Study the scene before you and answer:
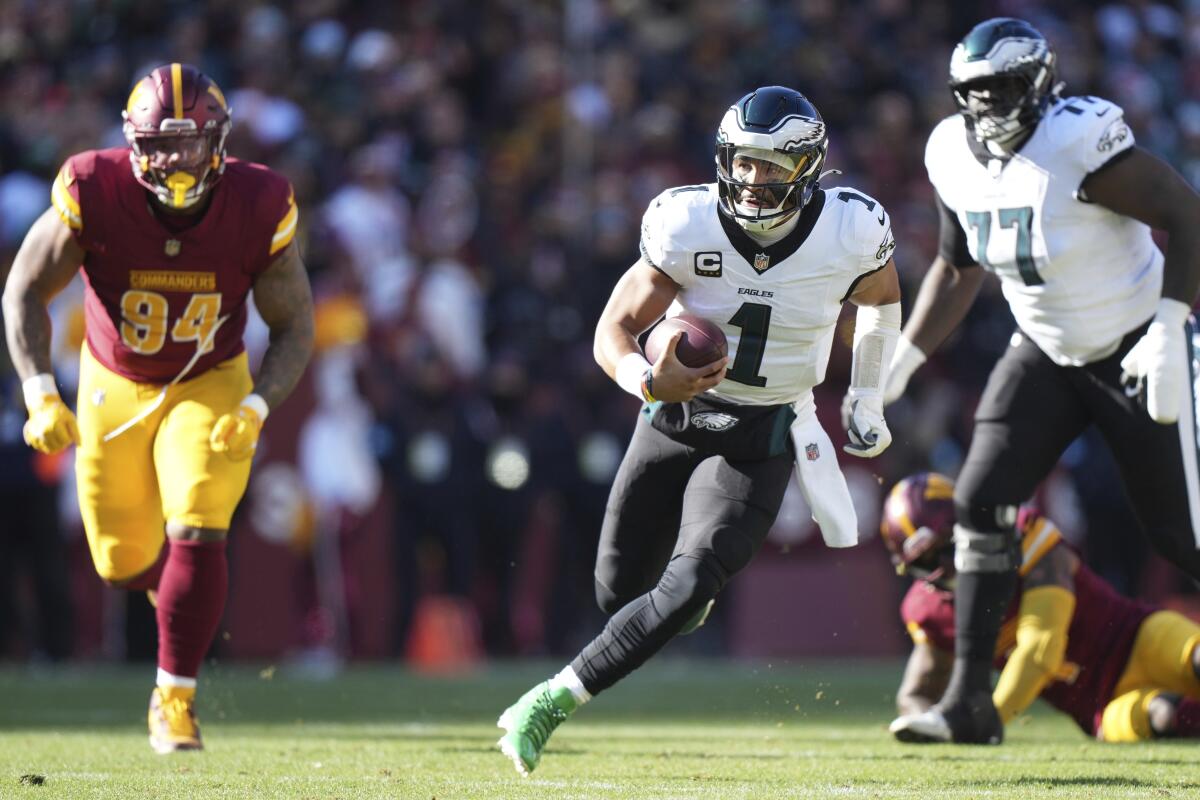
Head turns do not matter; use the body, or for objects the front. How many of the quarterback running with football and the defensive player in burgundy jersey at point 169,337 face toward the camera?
2

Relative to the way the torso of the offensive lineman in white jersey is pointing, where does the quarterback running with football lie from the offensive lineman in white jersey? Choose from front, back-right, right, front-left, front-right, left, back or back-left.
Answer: front

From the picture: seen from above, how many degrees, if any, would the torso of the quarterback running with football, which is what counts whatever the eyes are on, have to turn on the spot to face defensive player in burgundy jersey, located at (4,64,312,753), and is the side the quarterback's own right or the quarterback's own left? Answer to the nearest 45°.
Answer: approximately 90° to the quarterback's own right

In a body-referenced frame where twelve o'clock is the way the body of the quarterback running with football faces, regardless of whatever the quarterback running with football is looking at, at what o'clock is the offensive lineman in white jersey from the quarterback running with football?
The offensive lineman in white jersey is roughly at 8 o'clock from the quarterback running with football.

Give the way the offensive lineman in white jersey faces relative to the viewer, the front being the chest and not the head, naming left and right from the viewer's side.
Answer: facing the viewer and to the left of the viewer

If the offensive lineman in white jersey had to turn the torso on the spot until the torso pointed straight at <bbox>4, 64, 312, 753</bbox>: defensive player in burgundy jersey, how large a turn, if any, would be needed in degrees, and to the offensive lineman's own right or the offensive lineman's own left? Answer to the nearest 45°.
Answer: approximately 45° to the offensive lineman's own right

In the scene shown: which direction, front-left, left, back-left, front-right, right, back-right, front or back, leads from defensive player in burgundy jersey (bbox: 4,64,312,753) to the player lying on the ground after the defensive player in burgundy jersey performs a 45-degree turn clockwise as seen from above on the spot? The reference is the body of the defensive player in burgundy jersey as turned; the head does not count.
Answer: back-left

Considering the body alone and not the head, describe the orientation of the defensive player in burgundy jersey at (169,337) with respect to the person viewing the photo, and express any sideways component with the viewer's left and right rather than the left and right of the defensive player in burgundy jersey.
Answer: facing the viewer

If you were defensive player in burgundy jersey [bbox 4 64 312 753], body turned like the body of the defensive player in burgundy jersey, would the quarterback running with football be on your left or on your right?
on your left
